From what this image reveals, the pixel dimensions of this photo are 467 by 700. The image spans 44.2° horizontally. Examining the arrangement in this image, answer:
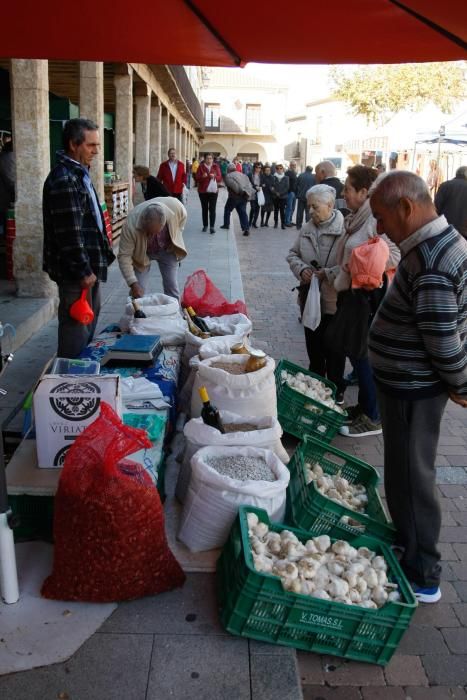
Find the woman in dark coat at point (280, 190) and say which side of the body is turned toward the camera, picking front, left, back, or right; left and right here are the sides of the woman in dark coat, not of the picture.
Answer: front

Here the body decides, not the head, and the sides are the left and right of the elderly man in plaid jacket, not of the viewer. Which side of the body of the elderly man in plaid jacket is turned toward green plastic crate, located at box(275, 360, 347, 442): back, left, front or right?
front

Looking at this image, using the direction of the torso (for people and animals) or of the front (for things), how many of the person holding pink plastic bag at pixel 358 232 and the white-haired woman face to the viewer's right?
0

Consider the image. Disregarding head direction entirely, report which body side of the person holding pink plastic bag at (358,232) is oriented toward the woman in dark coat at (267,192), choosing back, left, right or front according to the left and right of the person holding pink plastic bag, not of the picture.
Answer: right

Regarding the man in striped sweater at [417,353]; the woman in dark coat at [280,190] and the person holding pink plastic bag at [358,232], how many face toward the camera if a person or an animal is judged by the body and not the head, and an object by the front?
1

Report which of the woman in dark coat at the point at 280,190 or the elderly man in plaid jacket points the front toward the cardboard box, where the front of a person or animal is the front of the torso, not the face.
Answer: the woman in dark coat

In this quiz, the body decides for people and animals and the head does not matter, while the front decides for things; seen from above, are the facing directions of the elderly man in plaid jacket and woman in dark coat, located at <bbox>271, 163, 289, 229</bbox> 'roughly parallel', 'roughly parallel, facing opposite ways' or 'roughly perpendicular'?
roughly perpendicular

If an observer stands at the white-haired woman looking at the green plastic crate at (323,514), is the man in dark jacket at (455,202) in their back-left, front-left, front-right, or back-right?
back-left

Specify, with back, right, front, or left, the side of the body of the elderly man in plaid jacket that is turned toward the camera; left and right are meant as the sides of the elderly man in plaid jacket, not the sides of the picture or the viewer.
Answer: right

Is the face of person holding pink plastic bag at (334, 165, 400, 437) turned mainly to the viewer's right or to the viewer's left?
to the viewer's left

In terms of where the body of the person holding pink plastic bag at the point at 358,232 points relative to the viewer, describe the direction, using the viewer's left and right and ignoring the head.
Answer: facing to the left of the viewer

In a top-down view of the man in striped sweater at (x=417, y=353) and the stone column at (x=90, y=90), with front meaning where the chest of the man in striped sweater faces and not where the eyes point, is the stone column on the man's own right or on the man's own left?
on the man's own right

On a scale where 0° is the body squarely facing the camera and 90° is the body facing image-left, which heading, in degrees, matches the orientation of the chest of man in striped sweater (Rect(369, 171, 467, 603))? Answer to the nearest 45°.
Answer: approximately 90°

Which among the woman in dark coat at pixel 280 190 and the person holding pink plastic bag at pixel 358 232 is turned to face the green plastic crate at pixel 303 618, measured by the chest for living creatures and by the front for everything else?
the woman in dark coat

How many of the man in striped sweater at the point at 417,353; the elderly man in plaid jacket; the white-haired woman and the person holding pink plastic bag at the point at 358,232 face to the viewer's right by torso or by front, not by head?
1

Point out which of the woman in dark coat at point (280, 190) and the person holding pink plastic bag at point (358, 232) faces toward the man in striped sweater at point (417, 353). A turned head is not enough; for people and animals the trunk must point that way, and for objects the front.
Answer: the woman in dark coat

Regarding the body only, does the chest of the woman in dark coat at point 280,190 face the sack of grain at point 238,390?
yes

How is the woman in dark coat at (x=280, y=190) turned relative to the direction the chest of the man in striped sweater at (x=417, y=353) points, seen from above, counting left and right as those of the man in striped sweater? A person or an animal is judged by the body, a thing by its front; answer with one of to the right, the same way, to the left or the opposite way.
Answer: to the left
